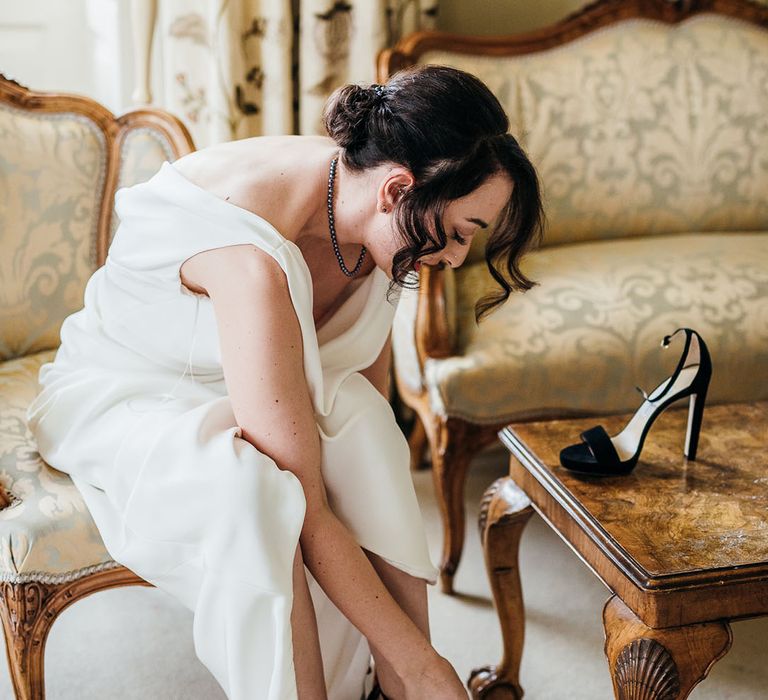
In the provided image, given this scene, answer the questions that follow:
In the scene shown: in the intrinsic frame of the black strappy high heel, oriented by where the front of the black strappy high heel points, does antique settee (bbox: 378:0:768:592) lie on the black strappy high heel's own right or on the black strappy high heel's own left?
on the black strappy high heel's own right

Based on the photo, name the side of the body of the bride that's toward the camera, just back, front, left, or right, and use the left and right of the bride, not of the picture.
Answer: right

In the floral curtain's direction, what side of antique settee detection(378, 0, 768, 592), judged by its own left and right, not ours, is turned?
right

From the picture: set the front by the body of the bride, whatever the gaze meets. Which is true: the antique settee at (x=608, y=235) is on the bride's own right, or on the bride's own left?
on the bride's own left

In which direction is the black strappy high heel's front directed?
to the viewer's left

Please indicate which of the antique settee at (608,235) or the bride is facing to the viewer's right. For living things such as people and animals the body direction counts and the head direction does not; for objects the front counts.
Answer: the bride

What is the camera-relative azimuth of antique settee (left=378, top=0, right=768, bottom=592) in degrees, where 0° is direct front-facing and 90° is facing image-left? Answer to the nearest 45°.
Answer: approximately 0°

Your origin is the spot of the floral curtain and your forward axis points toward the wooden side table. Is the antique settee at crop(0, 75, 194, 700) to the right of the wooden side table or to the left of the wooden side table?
right

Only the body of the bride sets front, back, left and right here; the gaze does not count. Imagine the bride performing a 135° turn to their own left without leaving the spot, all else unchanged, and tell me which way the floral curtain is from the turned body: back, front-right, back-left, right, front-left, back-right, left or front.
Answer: front-right

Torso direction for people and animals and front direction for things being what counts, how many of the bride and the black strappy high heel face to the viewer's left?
1

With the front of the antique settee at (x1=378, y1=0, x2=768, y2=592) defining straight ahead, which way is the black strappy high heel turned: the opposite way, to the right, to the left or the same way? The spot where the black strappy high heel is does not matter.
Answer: to the right

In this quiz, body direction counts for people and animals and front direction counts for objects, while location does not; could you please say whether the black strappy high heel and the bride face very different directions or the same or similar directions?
very different directions
